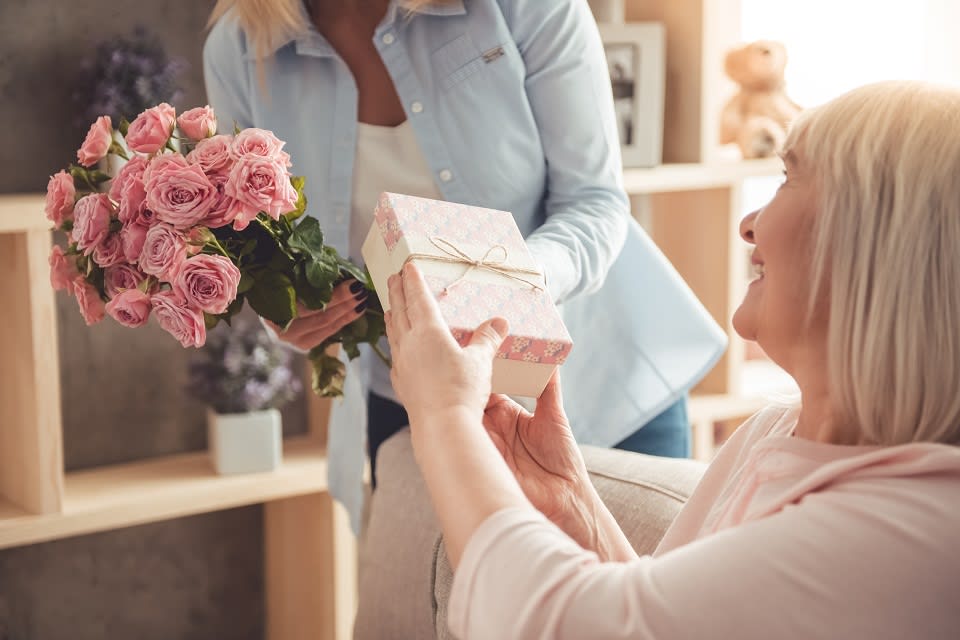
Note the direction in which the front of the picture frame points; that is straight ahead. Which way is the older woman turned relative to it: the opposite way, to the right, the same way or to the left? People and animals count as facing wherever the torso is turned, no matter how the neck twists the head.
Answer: to the right

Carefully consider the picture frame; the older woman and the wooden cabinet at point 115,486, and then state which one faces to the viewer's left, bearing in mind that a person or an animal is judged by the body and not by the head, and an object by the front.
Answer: the older woman

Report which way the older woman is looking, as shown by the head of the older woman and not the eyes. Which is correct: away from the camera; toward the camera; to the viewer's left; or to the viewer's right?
to the viewer's left

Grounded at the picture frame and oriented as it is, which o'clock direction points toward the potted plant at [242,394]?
The potted plant is roughly at 2 o'clock from the picture frame.

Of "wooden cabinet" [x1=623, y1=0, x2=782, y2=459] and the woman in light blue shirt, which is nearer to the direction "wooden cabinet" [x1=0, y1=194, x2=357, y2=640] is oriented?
the woman in light blue shirt

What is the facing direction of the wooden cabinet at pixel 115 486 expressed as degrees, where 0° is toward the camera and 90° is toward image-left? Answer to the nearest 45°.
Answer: approximately 315°

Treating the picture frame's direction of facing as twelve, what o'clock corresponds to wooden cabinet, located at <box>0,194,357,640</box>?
The wooden cabinet is roughly at 2 o'clock from the picture frame.

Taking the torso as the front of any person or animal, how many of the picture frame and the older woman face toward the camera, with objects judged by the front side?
1

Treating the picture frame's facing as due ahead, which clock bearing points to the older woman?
The older woman is roughly at 12 o'clock from the picture frame.

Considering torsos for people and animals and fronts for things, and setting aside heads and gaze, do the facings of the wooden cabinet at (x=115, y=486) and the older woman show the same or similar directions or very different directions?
very different directions

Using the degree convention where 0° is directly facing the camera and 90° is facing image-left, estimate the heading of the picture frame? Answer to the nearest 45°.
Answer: approximately 0°

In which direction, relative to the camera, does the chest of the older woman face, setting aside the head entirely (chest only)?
to the viewer's left

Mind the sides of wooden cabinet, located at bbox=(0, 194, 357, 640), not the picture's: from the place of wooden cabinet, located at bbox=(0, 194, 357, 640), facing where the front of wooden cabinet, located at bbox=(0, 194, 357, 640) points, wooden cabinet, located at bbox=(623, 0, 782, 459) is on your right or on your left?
on your left
